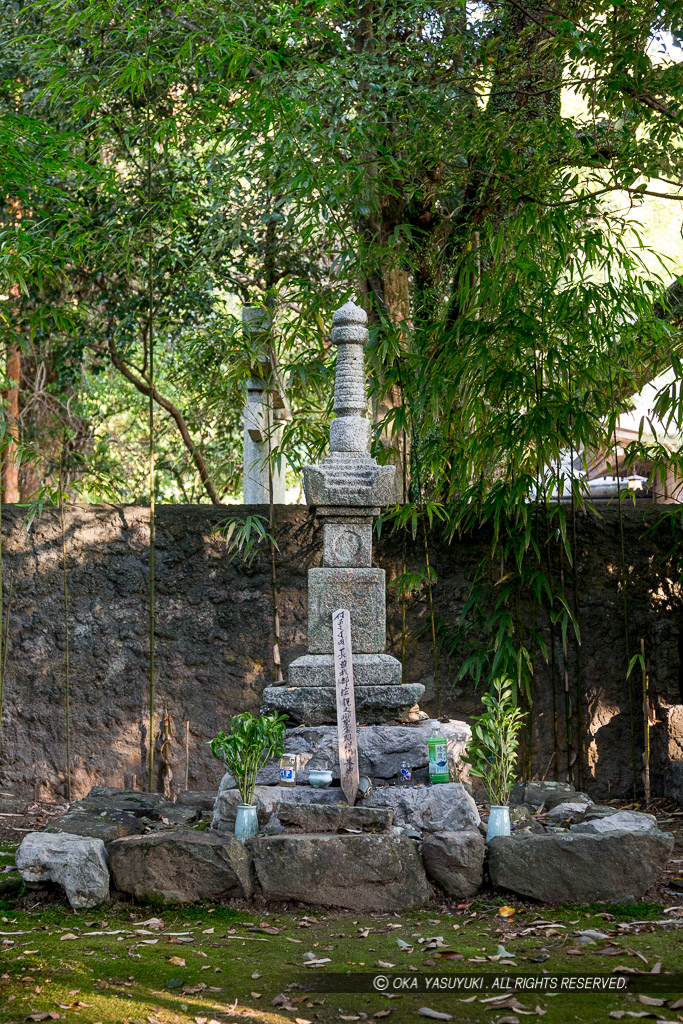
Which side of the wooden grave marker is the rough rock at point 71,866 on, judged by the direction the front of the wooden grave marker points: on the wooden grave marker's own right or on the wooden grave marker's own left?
on the wooden grave marker's own right

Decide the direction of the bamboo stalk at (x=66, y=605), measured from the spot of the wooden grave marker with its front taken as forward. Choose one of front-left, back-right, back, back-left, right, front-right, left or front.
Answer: back-right

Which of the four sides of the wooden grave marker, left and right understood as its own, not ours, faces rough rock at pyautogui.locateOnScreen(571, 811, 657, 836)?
left

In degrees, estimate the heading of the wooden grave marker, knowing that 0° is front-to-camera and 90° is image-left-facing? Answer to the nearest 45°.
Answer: approximately 0°

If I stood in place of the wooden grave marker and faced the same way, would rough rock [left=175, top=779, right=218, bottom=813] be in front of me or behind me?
behind

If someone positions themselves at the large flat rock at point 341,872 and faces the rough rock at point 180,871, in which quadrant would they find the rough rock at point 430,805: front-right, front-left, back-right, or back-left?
back-right
